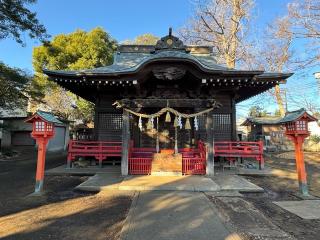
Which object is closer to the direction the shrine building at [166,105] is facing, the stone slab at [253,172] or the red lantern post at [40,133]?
the red lantern post

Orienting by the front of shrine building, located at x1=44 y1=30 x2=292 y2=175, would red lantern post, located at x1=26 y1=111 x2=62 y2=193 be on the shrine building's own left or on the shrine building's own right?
on the shrine building's own right

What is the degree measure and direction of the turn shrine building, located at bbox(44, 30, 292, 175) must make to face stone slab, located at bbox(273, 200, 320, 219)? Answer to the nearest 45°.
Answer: approximately 45° to its left

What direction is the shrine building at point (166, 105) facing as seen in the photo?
toward the camera

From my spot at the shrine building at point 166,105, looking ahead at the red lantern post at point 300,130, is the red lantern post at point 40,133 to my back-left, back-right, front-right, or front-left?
front-right

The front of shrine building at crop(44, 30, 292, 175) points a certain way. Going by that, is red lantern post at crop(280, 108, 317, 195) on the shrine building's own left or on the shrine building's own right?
on the shrine building's own left
